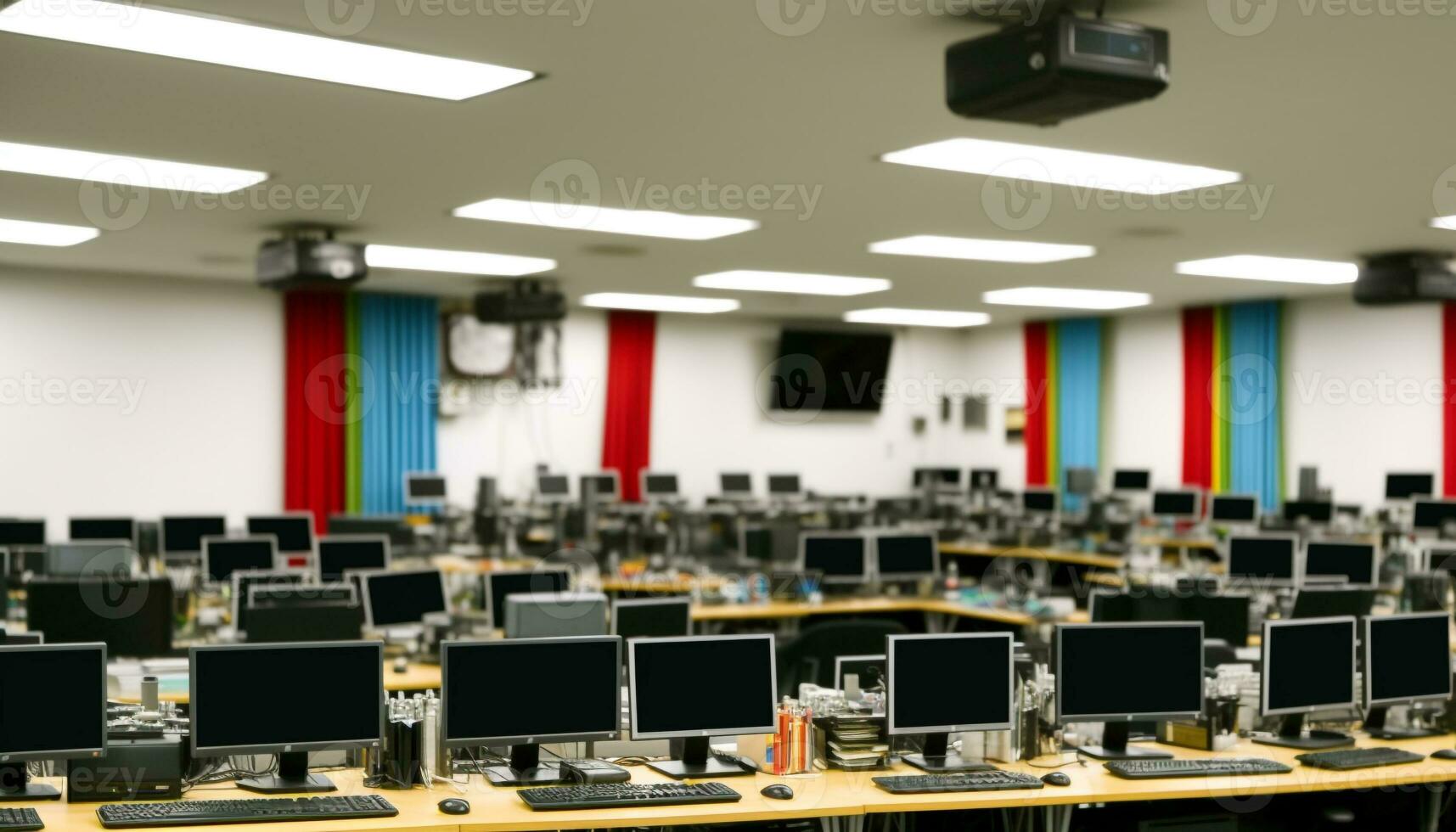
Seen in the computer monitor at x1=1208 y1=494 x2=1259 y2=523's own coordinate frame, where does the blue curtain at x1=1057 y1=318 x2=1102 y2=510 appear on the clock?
The blue curtain is roughly at 5 o'clock from the computer monitor.

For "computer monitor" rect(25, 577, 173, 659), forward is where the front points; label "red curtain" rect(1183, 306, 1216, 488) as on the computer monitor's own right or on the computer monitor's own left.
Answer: on the computer monitor's own left

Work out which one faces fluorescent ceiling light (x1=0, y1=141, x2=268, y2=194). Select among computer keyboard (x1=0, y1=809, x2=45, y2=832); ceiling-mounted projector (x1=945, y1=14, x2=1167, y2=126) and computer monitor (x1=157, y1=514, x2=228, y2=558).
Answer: the computer monitor

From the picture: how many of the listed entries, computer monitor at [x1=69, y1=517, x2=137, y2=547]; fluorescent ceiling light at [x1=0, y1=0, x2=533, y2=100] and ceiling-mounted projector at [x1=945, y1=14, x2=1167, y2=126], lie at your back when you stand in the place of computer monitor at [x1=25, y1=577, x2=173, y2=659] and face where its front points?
1

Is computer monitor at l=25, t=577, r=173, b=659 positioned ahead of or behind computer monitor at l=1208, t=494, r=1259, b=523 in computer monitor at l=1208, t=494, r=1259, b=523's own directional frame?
ahead

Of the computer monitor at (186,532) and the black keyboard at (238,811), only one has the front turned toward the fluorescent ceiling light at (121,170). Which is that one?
the computer monitor

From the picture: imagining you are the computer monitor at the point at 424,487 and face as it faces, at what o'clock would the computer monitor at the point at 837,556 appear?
the computer monitor at the point at 837,556 is roughly at 11 o'clock from the computer monitor at the point at 424,487.

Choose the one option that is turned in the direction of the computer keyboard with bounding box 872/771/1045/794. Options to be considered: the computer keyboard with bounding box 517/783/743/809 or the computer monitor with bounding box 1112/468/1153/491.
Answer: the computer monitor
